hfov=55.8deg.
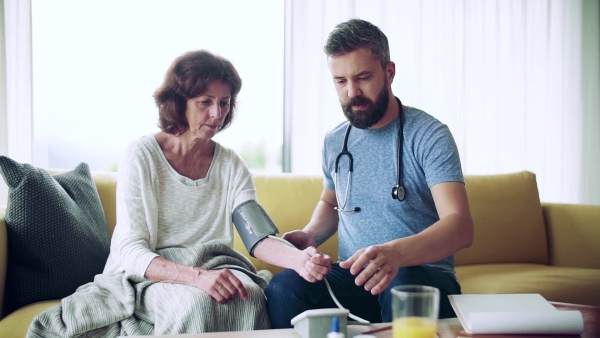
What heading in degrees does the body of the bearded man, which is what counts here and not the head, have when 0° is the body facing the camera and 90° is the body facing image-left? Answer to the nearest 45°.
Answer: approximately 45°

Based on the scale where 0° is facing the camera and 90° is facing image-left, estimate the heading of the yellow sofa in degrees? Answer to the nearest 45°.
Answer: approximately 0°

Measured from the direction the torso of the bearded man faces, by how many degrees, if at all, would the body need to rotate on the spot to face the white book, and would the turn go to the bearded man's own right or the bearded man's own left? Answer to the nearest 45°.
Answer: approximately 90° to the bearded man's own left

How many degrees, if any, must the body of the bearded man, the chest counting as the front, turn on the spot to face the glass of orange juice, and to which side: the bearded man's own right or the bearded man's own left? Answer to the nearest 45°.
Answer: approximately 45° to the bearded man's own left

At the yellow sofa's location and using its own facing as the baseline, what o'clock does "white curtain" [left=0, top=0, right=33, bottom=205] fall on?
The white curtain is roughly at 3 o'clock from the yellow sofa.

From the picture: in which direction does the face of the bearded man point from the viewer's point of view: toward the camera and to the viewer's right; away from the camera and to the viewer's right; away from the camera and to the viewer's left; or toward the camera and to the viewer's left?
toward the camera and to the viewer's left

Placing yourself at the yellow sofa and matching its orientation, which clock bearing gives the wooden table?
The wooden table is roughly at 1 o'clock from the yellow sofa.

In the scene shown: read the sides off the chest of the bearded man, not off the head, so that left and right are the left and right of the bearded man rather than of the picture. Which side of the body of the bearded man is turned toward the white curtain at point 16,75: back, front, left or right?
right

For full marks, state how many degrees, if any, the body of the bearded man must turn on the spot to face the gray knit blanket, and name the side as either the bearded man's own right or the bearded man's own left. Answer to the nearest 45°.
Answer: approximately 45° to the bearded man's own right

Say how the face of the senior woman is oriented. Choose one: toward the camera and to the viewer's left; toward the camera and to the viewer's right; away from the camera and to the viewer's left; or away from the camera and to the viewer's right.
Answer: toward the camera and to the viewer's right

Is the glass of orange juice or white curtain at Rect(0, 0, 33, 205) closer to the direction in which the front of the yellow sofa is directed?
the glass of orange juice
